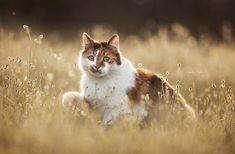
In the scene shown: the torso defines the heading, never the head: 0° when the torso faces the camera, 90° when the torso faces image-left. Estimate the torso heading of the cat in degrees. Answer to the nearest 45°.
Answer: approximately 45°
